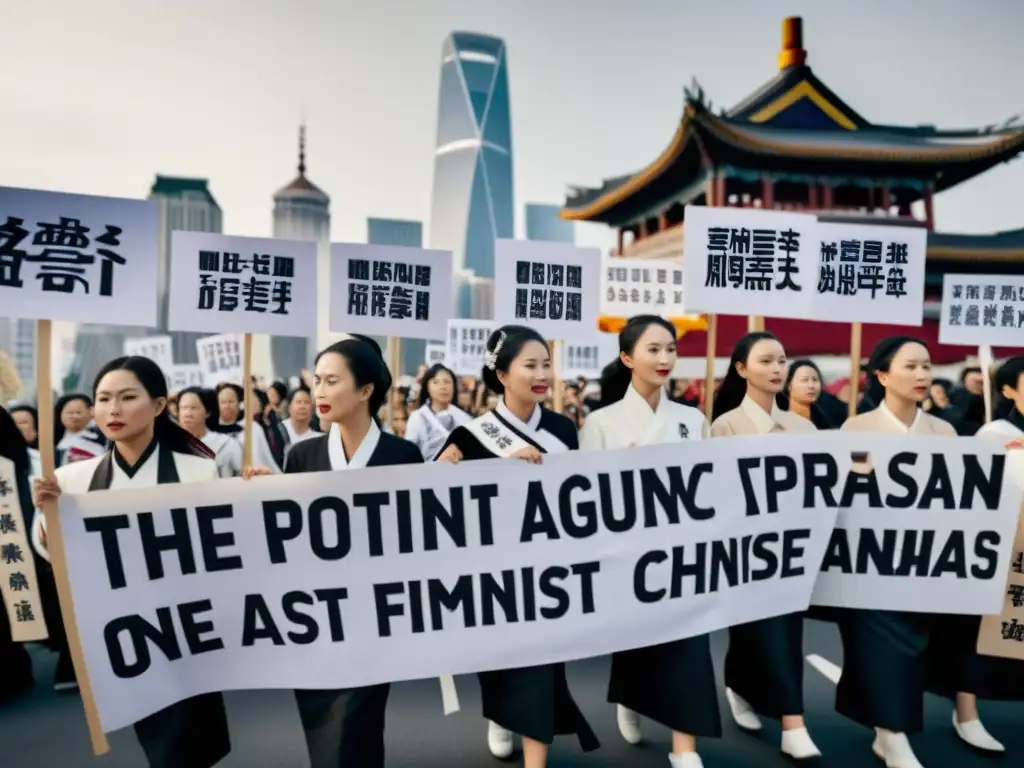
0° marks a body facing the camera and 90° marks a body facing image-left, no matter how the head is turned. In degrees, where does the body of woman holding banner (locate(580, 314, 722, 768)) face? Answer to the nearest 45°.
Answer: approximately 315°

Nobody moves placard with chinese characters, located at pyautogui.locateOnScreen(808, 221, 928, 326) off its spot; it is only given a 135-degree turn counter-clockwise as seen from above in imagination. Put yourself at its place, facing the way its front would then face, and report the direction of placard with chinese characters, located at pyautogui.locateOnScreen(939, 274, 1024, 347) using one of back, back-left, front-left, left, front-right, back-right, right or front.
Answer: front

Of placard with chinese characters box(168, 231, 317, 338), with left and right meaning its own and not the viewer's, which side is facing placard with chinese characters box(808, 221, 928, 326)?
left

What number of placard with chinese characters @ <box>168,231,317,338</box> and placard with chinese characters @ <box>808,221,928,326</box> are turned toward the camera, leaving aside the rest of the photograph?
2

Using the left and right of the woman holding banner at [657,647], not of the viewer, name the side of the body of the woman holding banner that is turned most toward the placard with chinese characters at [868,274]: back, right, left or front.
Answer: left

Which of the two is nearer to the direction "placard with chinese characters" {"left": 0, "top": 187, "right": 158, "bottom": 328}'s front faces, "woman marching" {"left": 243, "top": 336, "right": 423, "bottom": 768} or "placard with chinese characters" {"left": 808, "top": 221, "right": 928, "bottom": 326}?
the woman marching

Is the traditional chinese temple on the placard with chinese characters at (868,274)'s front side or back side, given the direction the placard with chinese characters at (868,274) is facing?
on the back side

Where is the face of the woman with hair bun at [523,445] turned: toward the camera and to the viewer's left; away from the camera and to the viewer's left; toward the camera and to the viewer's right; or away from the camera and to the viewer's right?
toward the camera and to the viewer's right

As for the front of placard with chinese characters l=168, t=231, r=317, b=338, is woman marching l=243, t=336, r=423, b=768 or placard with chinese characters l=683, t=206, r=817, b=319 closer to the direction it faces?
the woman marching

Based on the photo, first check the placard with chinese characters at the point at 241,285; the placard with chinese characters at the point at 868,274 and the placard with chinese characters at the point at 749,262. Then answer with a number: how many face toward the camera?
3

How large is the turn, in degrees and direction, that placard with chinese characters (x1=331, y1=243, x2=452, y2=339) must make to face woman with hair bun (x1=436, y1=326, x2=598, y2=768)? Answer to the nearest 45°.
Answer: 0° — it already faces them

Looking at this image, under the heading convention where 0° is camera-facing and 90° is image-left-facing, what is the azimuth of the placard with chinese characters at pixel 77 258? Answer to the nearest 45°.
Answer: approximately 0°

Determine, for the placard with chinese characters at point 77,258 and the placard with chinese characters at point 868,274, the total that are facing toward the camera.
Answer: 2

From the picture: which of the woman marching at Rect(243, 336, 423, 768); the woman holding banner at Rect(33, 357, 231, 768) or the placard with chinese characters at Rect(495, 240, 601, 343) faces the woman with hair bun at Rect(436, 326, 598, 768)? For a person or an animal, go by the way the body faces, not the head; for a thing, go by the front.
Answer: the placard with chinese characters
